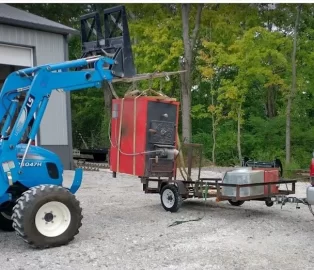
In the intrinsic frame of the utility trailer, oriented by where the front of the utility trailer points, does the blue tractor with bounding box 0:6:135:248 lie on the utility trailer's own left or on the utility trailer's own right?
on the utility trailer's own right

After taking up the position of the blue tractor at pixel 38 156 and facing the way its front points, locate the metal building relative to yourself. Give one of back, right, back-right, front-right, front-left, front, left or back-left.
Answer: left

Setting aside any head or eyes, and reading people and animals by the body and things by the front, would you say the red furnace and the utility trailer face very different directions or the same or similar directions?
same or similar directions

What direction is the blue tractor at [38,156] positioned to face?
to the viewer's right

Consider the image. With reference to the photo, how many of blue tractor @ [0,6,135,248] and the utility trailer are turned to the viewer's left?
0

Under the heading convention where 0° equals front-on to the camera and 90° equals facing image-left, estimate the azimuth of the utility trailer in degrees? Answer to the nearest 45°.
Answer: approximately 315°

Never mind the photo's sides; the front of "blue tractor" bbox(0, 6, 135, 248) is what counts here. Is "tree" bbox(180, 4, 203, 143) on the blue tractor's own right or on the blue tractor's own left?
on the blue tractor's own left

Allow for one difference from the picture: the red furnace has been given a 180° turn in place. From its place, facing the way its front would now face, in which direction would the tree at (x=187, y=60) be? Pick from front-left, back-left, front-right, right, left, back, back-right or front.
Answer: front-right

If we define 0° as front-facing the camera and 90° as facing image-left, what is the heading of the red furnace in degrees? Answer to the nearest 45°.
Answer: approximately 315°

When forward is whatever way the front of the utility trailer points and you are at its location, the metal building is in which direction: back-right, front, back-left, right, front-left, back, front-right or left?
back
